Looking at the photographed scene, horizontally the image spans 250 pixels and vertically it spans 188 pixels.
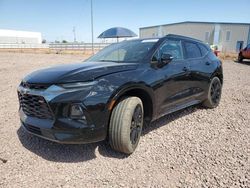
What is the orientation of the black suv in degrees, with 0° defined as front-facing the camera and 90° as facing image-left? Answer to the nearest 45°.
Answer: approximately 45°

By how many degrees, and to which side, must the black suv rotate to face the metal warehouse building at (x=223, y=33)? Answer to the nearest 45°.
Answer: approximately 180°
